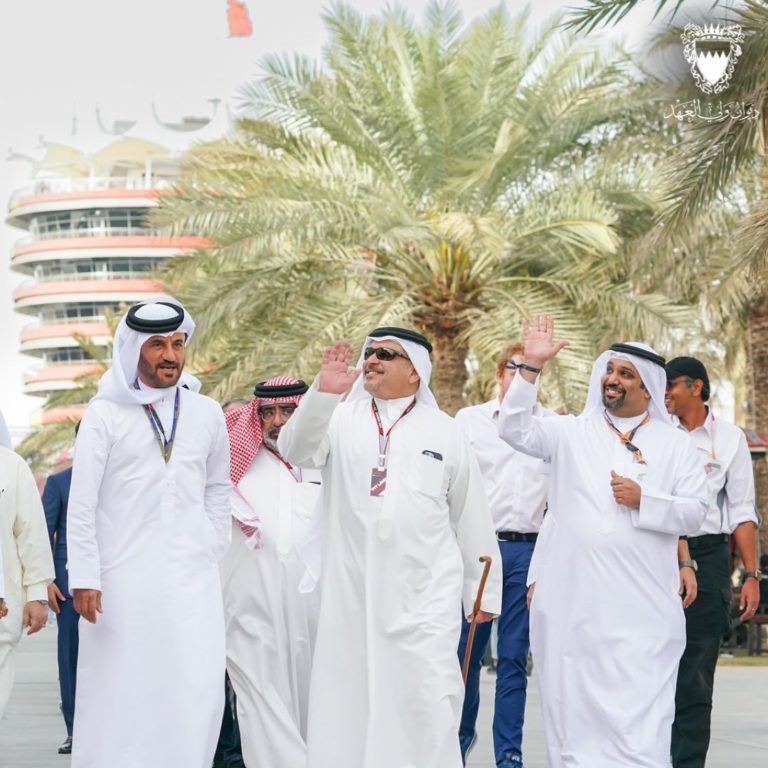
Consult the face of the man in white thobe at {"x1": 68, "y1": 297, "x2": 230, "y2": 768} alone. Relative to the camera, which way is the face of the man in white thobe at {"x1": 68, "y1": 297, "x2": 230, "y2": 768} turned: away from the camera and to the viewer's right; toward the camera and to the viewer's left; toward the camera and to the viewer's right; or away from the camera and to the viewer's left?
toward the camera and to the viewer's right

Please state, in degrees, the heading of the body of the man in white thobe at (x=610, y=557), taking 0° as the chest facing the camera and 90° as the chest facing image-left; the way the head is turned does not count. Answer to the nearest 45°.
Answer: approximately 0°

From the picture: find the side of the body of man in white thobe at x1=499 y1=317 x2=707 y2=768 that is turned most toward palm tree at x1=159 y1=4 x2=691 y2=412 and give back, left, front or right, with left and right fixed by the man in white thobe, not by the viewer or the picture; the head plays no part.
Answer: back

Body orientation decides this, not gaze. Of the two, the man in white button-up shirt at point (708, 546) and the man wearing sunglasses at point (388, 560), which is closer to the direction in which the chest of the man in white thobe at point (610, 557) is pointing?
the man wearing sunglasses

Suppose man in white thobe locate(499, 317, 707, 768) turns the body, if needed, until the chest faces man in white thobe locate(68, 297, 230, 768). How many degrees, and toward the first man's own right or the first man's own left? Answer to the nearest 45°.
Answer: approximately 45° to the first man's own right

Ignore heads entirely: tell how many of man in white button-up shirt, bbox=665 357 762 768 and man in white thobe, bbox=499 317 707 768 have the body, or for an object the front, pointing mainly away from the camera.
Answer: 0

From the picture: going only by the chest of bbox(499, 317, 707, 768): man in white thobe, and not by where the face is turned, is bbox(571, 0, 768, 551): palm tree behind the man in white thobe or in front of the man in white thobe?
behind
